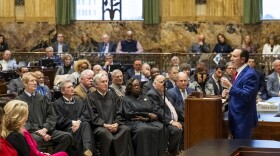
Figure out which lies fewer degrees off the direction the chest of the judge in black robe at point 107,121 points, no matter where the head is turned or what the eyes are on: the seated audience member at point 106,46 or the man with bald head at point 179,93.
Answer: the man with bald head

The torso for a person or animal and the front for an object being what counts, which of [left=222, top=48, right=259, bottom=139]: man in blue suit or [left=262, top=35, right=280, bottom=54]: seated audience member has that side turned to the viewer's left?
the man in blue suit

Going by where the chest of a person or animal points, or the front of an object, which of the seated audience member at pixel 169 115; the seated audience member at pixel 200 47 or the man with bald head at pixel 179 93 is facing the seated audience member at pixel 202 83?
the seated audience member at pixel 200 47

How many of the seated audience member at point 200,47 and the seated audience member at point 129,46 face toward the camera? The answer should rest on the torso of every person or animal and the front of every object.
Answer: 2

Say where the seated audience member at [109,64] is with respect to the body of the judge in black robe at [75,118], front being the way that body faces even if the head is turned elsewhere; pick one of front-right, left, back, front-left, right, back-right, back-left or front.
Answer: back-left

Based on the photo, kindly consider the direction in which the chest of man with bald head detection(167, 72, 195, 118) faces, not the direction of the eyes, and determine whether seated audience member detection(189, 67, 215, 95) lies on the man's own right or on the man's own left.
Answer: on the man's own left

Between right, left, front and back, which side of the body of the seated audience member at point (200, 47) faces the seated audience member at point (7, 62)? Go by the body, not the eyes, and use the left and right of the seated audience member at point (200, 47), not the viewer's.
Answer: right

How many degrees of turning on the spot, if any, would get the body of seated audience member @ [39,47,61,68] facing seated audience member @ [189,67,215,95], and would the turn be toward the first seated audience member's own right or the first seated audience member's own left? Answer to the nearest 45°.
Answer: approximately 45° to the first seated audience member's own left

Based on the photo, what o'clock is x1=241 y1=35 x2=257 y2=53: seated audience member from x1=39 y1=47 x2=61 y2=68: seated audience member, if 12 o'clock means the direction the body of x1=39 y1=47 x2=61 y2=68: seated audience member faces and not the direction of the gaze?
x1=241 y1=35 x2=257 y2=53: seated audience member is roughly at 9 o'clock from x1=39 y1=47 x2=61 y2=68: seated audience member.
